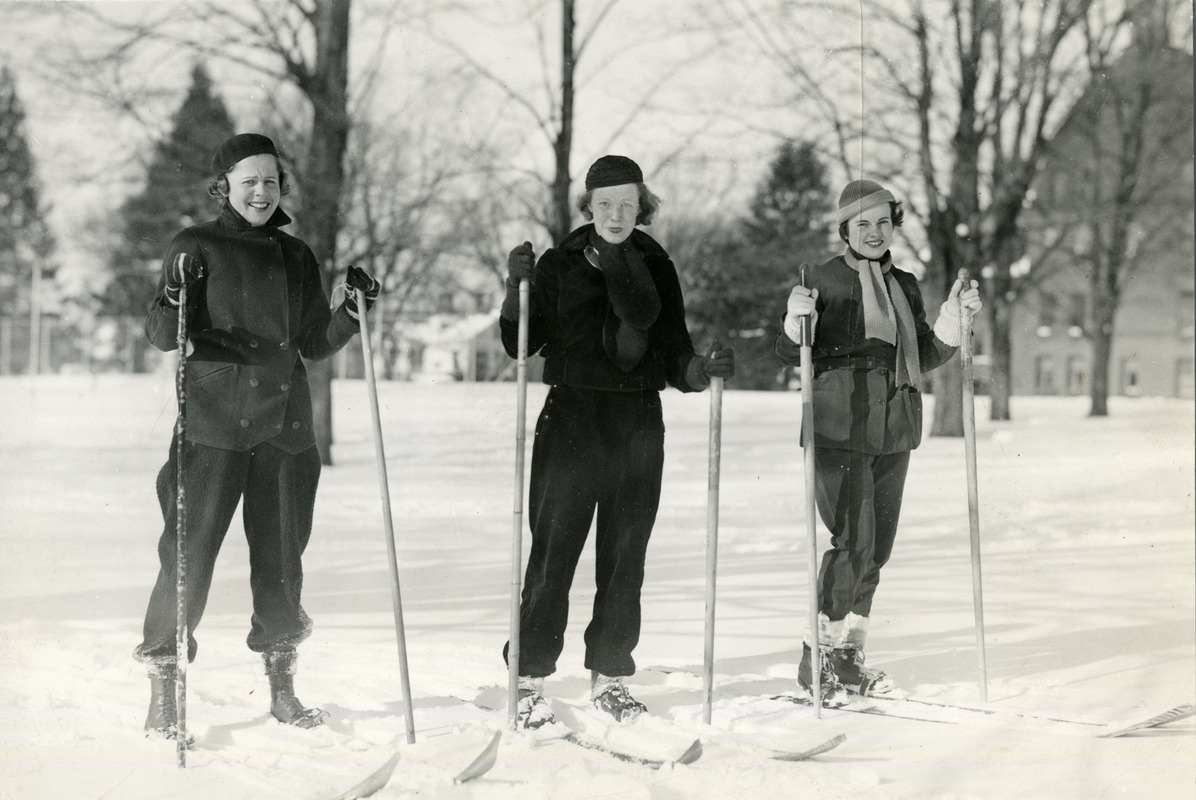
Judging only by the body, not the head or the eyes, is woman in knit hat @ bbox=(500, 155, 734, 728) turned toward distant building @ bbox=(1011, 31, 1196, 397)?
no

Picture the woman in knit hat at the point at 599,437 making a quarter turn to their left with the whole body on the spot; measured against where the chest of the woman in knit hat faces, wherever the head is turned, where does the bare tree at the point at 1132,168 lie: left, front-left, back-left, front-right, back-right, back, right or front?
front-left

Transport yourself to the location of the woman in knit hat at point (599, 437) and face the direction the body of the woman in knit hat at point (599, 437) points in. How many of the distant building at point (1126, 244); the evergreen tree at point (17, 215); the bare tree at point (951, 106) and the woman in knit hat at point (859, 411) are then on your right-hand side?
1

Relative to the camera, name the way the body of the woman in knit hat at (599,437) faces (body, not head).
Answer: toward the camera

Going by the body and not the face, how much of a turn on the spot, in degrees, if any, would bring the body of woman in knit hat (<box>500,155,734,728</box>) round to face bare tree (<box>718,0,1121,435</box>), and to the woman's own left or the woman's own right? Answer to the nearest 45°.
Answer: approximately 135° to the woman's own left

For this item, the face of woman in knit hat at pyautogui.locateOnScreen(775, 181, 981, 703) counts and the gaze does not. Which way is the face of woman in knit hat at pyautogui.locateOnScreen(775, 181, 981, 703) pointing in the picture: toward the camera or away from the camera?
toward the camera

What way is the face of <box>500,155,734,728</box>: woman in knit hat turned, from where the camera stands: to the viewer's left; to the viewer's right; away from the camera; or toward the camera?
toward the camera

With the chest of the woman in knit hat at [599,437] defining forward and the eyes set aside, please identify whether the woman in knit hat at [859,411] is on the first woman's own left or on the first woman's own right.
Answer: on the first woman's own left
